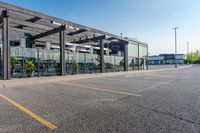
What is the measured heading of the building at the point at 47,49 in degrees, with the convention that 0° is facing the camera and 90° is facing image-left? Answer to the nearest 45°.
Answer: approximately 315°
